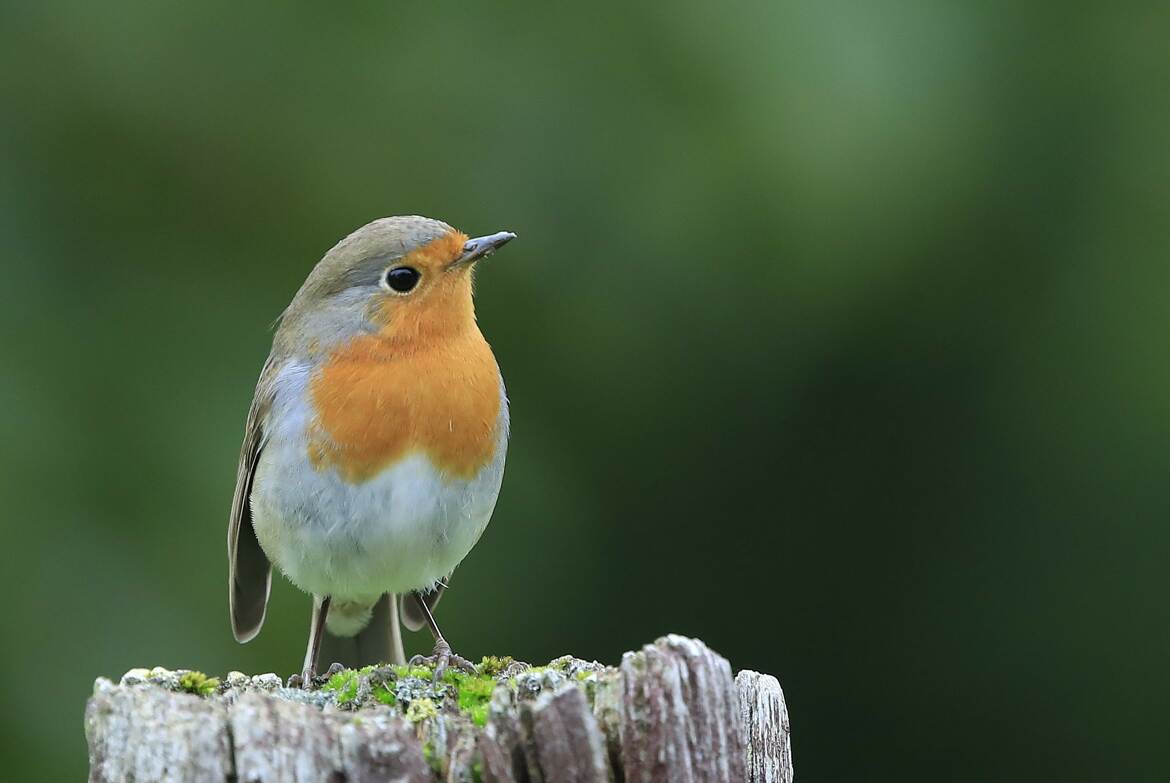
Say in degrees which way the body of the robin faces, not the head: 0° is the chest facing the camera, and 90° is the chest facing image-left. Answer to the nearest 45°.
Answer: approximately 315°
